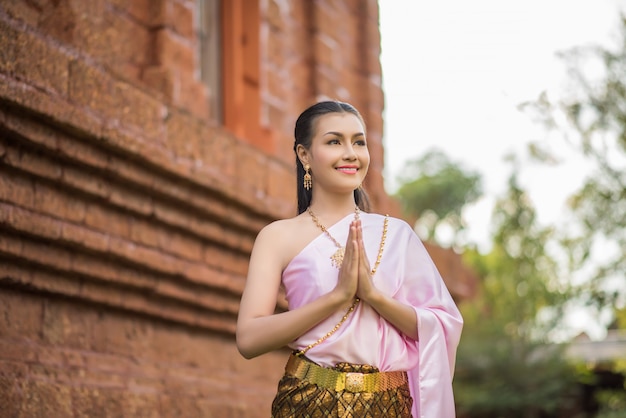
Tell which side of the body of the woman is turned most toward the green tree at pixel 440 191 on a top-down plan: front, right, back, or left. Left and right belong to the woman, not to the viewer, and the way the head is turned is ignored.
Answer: back

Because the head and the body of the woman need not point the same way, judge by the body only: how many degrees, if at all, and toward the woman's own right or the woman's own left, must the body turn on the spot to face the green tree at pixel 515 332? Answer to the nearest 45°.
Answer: approximately 180°

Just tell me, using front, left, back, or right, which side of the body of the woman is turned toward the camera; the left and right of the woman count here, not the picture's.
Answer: front

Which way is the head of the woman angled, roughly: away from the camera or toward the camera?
toward the camera
